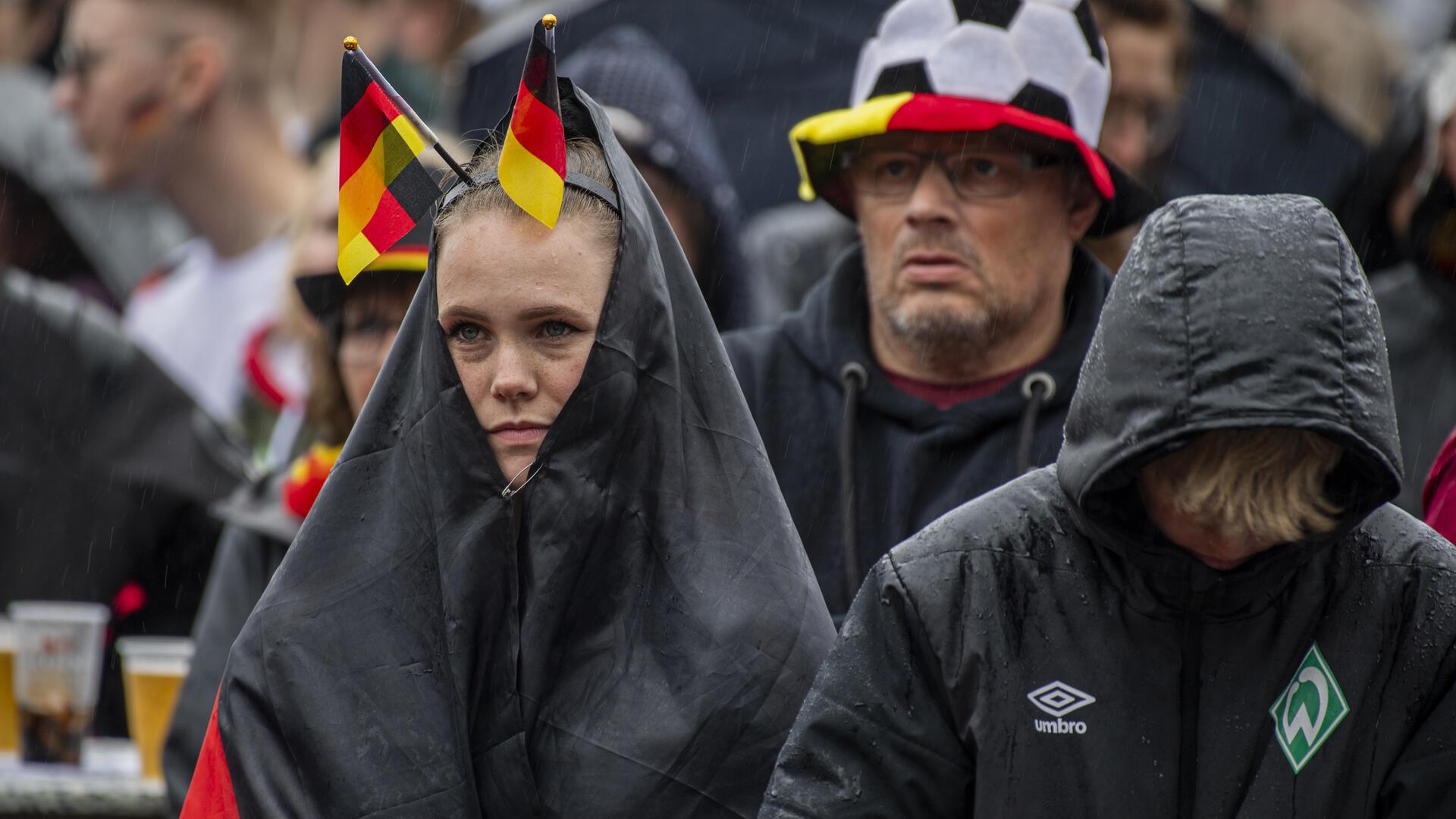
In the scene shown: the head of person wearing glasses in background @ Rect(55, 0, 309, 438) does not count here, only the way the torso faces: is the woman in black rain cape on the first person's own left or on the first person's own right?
on the first person's own left

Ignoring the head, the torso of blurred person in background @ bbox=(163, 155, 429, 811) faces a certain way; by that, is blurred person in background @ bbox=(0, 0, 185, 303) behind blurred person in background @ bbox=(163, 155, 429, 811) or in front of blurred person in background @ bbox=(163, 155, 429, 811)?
behind

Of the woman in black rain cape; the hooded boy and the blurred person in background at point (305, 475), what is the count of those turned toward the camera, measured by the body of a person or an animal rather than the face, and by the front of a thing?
3

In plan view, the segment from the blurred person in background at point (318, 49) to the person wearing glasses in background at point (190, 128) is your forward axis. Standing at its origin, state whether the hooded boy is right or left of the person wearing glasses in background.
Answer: left

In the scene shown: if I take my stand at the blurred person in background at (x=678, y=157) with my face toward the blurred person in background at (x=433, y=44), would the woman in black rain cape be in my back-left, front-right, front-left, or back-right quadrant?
back-left

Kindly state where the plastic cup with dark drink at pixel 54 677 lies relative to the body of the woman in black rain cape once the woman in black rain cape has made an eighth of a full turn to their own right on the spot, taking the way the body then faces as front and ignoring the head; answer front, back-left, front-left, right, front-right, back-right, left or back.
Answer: right

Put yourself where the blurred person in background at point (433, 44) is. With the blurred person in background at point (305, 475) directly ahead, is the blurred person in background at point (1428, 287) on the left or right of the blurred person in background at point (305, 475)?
left

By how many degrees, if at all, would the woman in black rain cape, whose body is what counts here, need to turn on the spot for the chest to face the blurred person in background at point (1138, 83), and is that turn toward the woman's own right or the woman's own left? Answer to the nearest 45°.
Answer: approximately 135° to the woman's own left

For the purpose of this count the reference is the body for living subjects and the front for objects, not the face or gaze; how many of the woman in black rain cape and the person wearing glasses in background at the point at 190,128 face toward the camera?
1

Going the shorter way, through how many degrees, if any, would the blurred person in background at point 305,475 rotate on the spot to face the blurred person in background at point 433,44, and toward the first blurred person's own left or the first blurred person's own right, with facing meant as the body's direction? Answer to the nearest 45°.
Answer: approximately 180°

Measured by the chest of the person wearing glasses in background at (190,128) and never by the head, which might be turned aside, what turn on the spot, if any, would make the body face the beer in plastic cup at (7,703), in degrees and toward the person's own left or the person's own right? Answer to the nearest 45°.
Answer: approximately 90° to the person's own left

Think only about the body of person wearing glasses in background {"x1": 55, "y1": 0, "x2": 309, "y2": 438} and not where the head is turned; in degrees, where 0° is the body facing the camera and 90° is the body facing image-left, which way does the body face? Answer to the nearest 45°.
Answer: approximately 90°

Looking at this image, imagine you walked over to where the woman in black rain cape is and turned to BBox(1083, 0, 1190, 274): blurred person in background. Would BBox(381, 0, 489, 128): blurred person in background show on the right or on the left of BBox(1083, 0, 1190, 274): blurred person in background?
left

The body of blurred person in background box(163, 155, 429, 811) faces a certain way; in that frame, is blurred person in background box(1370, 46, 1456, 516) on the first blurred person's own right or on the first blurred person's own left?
on the first blurred person's own left
